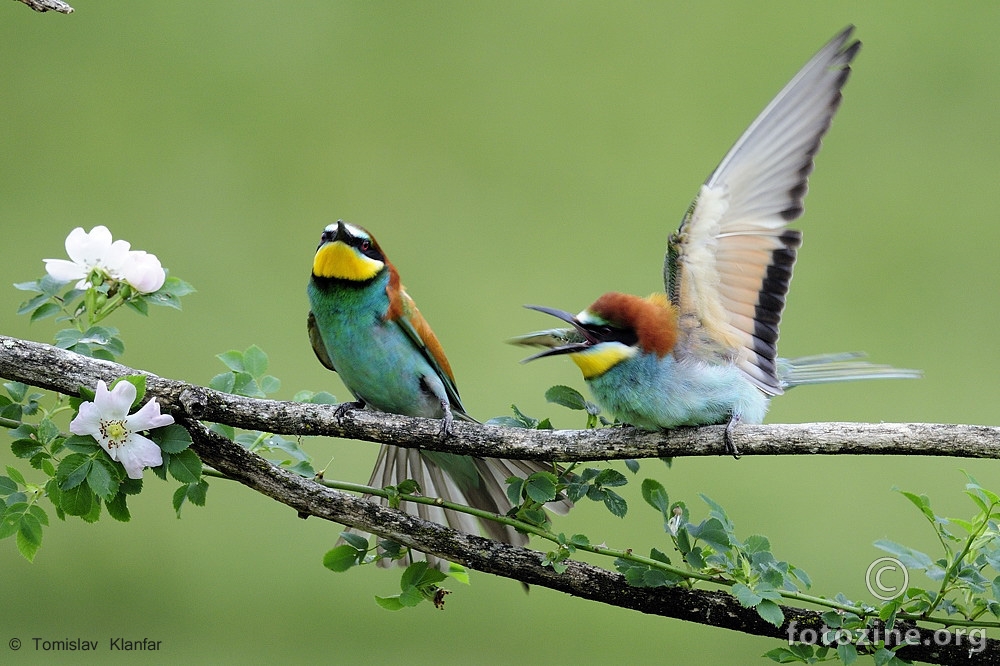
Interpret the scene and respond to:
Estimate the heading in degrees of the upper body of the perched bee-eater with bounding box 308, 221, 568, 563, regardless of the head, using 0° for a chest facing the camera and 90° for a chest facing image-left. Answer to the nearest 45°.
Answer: approximately 45°

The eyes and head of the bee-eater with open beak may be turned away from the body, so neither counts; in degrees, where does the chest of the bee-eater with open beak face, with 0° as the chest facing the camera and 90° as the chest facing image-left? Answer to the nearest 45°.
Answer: approximately 90°

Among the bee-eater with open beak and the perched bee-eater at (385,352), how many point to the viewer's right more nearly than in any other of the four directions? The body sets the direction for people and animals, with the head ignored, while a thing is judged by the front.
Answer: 0
